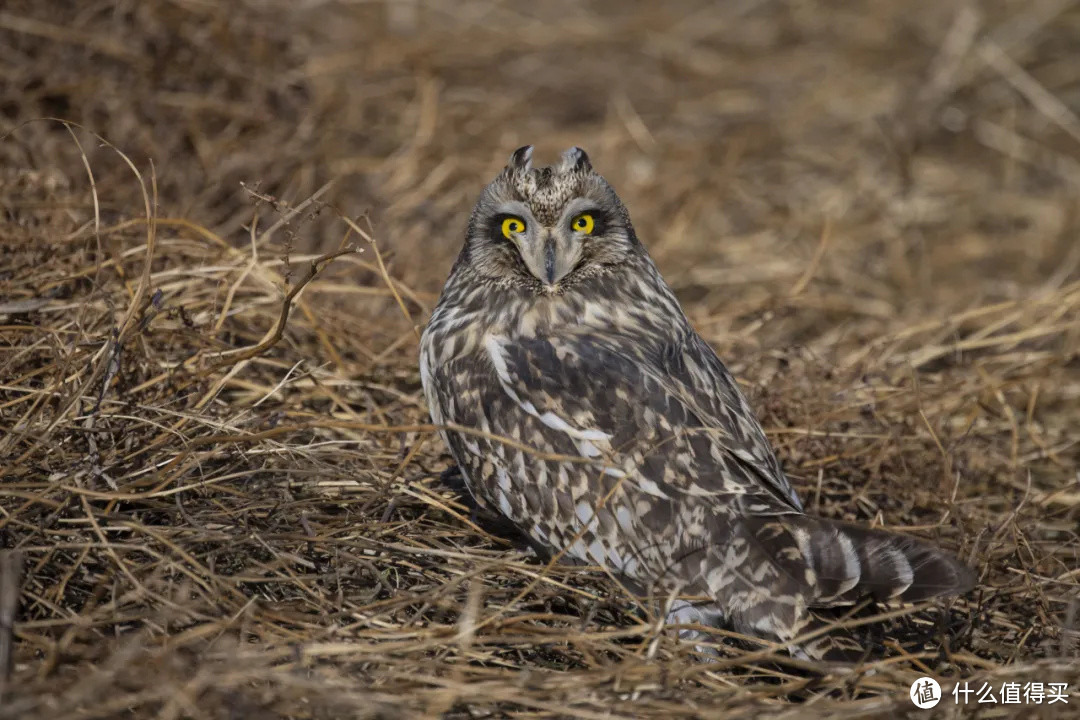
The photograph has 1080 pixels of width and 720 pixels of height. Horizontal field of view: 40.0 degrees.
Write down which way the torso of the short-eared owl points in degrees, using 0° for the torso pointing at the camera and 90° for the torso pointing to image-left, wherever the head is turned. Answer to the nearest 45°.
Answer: approximately 90°
